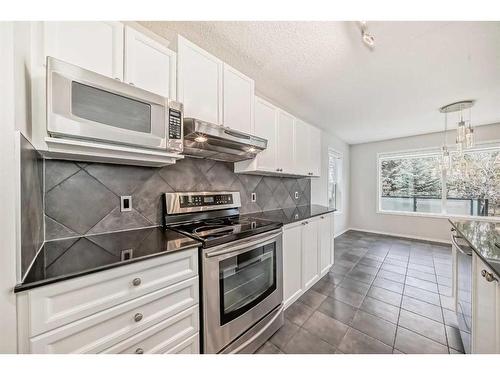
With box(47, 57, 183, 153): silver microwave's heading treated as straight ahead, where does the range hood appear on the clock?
The range hood is roughly at 10 o'clock from the silver microwave.

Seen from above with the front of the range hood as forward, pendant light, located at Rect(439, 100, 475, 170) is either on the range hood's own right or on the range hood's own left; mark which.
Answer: on the range hood's own left

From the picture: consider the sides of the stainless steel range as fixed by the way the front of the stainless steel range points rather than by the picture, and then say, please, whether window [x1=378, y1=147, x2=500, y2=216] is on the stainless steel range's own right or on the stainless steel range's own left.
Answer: on the stainless steel range's own left

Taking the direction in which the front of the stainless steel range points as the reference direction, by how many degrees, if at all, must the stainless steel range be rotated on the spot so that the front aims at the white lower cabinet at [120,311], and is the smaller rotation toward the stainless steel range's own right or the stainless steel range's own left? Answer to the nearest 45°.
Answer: approximately 90° to the stainless steel range's own right

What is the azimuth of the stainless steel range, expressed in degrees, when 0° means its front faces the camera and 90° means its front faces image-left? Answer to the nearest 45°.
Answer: approximately 315°

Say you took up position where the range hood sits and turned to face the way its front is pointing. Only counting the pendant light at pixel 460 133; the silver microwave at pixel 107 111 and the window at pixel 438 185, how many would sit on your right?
1

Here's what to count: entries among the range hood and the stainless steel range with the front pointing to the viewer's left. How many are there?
0

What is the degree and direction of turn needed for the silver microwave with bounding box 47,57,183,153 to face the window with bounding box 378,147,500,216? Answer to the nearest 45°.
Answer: approximately 45° to its left

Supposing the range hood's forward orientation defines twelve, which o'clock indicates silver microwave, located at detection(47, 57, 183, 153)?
The silver microwave is roughly at 3 o'clock from the range hood.

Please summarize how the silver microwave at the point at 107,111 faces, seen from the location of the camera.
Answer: facing the viewer and to the right of the viewer
